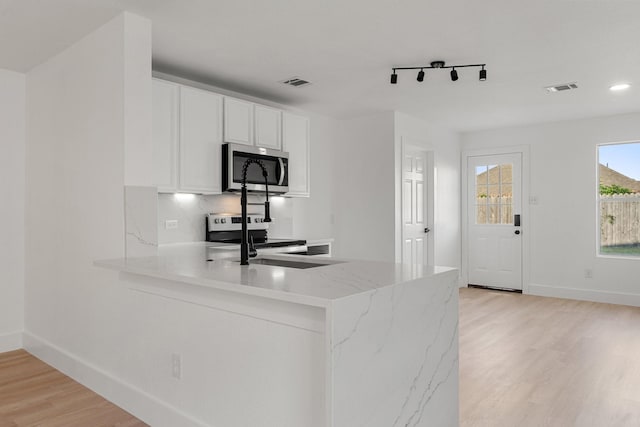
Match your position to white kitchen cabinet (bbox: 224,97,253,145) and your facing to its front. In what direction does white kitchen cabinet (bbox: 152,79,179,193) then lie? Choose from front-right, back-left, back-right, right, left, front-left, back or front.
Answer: right

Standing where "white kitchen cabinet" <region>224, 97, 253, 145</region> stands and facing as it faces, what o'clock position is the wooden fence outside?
The wooden fence outside is roughly at 10 o'clock from the white kitchen cabinet.

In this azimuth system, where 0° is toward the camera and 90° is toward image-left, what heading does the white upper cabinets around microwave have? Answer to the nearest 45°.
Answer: approximately 315°

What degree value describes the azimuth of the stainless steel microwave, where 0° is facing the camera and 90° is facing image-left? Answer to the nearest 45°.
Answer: approximately 315°

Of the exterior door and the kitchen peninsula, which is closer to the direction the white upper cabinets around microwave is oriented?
the kitchen peninsula

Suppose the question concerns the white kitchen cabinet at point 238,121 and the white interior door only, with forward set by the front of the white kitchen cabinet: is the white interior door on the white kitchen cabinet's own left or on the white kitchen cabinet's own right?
on the white kitchen cabinet's own left

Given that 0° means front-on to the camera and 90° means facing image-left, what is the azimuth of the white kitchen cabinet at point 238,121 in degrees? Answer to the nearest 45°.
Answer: approximately 315°
